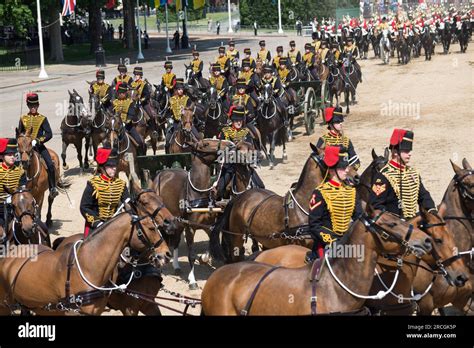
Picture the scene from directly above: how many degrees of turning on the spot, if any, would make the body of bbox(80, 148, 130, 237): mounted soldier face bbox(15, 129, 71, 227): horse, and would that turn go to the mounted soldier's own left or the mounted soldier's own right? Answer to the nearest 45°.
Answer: approximately 135° to the mounted soldier's own left

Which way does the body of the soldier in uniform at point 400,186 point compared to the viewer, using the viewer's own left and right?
facing the viewer and to the right of the viewer

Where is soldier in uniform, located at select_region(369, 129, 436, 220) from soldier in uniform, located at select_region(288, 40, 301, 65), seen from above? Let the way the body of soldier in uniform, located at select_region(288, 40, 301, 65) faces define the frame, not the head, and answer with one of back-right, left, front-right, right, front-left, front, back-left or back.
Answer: front-left

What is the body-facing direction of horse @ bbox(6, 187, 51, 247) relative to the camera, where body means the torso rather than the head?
toward the camera

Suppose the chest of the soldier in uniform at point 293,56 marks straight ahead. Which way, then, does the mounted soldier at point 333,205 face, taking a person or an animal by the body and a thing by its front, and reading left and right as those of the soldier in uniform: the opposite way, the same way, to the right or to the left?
to the left

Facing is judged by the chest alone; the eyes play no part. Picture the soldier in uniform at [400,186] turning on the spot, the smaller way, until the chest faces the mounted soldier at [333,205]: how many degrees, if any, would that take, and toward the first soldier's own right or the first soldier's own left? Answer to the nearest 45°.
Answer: approximately 90° to the first soldier's own right

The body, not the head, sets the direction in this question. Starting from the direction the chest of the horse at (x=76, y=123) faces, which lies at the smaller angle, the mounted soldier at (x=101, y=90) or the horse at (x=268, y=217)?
the horse

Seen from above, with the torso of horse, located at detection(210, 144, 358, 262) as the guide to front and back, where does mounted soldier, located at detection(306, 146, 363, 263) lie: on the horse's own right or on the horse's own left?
on the horse's own right

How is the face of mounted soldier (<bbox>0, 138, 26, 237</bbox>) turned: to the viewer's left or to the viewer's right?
to the viewer's right

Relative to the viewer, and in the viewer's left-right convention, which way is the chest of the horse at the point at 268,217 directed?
facing to the right of the viewer

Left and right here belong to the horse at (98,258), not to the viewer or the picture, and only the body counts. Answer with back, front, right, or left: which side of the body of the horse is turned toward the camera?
right

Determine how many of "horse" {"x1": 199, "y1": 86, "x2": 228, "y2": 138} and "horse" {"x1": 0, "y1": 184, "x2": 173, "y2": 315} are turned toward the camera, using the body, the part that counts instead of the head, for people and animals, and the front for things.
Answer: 1

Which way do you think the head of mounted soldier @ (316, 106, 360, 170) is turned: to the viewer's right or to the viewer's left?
to the viewer's right

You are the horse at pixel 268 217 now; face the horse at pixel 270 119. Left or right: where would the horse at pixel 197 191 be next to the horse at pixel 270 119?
left

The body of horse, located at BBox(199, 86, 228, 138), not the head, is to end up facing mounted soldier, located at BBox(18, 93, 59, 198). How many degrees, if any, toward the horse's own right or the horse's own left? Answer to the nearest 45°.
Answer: approximately 45° to the horse's own right

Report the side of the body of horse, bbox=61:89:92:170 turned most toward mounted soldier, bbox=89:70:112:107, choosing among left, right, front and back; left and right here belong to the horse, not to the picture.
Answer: left

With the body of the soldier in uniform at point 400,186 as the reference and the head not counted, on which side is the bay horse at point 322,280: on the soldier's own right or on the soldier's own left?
on the soldier's own right

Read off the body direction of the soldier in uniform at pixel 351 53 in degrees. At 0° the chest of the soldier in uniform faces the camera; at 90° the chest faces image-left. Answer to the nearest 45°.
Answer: approximately 45°

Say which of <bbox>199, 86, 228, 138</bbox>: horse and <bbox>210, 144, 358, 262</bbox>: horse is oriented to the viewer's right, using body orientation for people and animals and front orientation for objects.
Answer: <bbox>210, 144, 358, 262</bbox>: horse
